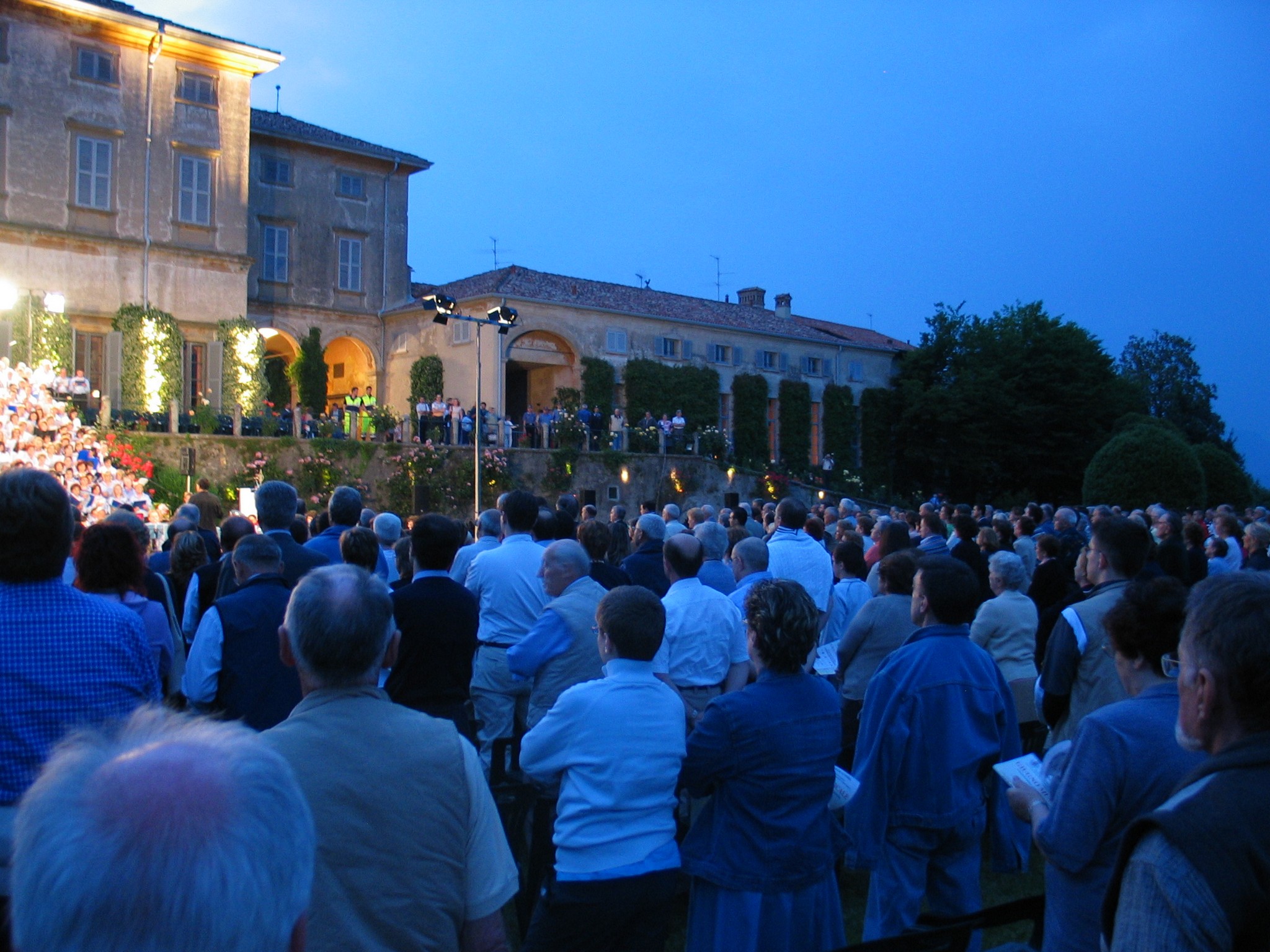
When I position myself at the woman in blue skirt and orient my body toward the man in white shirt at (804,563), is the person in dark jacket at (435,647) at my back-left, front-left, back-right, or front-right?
front-left

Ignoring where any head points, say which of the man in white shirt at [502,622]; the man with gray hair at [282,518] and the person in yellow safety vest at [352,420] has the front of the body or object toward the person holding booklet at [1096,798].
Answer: the person in yellow safety vest

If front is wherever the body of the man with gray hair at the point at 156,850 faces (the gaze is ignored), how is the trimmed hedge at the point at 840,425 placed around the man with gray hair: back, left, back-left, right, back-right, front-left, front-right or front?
front-right

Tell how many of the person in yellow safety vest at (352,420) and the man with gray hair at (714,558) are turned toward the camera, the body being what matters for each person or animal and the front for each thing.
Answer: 1

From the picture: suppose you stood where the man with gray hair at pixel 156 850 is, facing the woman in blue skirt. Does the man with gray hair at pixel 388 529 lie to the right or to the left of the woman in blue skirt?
left

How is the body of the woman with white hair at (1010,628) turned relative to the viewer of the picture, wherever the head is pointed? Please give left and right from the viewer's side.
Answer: facing away from the viewer and to the left of the viewer

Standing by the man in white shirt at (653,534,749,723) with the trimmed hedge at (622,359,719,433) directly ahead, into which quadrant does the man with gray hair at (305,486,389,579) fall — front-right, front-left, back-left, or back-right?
front-left

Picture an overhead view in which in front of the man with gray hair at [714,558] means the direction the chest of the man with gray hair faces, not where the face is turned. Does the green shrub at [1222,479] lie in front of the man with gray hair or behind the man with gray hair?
in front

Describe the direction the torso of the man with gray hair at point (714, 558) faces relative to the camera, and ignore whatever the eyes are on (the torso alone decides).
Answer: away from the camera

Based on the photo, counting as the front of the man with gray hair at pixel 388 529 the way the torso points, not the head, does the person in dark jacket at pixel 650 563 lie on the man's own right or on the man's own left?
on the man's own right

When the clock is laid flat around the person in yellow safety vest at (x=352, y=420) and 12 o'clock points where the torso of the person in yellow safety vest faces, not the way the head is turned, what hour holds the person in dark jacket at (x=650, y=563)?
The person in dark jacket is roughly at 12 o'clock from the person in yellow safety vest.

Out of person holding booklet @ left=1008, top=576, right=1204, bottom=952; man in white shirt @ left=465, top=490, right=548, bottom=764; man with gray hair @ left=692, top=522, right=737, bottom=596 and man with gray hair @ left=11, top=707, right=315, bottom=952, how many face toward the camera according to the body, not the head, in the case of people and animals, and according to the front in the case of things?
0

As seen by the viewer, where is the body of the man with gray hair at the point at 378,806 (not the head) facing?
away from the camera

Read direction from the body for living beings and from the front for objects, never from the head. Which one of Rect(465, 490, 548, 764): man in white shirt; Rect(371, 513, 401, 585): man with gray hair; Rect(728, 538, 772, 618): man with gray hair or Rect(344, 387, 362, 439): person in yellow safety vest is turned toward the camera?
the person in yellow safety vest

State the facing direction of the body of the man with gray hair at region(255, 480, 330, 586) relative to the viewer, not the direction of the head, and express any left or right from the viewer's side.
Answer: facing away from the viewer

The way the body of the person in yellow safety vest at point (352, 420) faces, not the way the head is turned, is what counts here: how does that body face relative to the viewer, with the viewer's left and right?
facing the viewer

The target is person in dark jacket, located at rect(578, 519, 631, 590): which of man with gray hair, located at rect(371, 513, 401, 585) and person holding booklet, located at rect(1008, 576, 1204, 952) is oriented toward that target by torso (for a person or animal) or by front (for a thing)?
the person holding booklet

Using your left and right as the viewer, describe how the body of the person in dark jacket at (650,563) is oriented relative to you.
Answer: facing away from the viewer and to the left of the viewer

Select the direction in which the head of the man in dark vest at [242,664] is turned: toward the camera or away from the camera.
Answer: away from the camera

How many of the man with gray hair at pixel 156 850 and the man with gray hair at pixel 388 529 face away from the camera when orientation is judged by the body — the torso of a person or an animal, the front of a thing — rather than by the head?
2
